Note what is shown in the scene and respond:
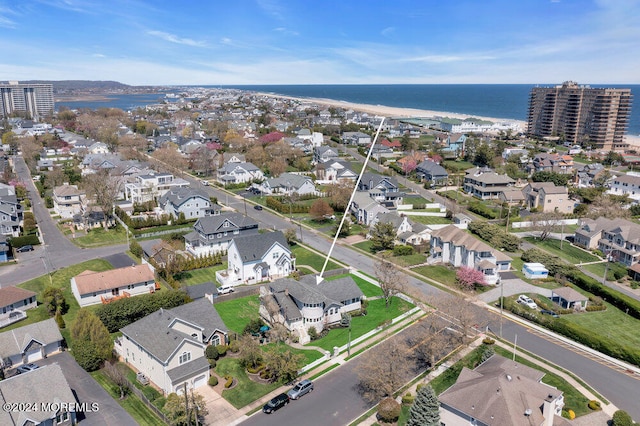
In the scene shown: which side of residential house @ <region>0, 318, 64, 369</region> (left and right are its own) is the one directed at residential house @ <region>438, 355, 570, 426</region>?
front

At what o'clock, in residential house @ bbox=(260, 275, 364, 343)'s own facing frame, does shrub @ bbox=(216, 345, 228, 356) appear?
The shrub is roughly at 3 o'clock from the residential house.

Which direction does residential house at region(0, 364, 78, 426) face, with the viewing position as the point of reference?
facing the viewer and to the right of the viewer

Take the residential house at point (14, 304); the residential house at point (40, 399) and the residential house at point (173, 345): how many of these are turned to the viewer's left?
0

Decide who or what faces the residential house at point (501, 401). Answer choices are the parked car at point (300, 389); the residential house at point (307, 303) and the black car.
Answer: the residential house at point (307, 303)

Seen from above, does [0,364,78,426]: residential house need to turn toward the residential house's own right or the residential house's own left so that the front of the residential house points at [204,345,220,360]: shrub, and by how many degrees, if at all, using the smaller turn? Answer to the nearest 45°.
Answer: approximately 45° to the residential house's own left

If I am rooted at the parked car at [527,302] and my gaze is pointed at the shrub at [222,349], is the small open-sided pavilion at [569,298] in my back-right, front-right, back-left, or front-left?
back-left

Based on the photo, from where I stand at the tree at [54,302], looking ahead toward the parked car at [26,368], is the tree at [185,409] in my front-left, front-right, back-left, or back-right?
front-left

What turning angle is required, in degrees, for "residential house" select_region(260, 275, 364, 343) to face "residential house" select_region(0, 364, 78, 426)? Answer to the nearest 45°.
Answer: approximately 90° to its right

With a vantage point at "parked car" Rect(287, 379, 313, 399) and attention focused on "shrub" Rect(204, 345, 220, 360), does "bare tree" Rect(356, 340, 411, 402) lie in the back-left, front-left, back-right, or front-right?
back-right

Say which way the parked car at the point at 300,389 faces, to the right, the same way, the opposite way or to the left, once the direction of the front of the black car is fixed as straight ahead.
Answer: the same way

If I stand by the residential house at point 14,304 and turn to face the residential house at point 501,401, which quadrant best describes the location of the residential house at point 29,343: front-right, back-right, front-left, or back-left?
front-right

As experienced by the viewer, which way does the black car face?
facing the viewer and to the left of the viewer

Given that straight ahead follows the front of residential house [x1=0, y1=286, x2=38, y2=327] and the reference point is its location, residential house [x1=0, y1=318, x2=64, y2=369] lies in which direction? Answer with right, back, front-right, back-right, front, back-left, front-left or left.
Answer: back

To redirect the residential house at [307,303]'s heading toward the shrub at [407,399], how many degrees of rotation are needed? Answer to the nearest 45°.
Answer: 0° — it already faces it

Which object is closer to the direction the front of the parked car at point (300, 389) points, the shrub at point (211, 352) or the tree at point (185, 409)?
the tree

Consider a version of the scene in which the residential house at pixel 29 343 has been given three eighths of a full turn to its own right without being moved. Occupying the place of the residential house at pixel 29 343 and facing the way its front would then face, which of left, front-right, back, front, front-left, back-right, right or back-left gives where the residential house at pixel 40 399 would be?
left
